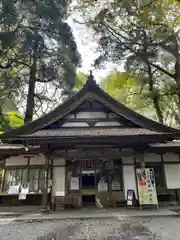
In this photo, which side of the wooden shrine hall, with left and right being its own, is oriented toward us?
front

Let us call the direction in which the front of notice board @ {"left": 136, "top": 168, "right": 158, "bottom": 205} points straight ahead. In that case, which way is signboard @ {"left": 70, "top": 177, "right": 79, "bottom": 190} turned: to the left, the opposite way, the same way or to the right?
the same way

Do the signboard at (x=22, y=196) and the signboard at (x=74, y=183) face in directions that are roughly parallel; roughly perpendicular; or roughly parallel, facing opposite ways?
roughly parallel

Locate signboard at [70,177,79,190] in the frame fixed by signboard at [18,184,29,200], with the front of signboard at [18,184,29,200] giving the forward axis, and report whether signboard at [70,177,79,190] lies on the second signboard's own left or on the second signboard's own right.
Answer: on the second signboard's own left

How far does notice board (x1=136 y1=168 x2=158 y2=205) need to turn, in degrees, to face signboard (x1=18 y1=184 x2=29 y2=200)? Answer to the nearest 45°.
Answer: approximately 90° to its right

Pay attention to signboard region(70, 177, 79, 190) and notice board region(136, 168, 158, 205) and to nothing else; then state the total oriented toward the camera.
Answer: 2

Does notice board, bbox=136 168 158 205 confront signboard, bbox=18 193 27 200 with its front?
no

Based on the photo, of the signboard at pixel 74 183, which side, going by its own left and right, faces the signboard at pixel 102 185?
left

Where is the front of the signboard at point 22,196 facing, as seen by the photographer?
facing the viewer

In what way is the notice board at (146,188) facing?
toward the camera

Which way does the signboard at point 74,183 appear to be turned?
toward the camera

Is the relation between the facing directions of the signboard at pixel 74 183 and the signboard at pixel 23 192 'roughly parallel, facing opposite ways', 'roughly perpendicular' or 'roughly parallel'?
roughly parallel

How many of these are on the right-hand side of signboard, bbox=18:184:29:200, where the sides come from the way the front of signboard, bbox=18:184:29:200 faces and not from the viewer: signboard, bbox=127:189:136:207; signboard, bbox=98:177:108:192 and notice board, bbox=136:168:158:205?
0

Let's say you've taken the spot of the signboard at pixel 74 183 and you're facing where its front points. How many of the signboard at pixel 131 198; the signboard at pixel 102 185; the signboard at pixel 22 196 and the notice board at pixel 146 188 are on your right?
1

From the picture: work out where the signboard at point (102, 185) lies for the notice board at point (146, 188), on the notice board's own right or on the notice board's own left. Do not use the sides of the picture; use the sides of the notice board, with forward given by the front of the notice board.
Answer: on the notice board's own right

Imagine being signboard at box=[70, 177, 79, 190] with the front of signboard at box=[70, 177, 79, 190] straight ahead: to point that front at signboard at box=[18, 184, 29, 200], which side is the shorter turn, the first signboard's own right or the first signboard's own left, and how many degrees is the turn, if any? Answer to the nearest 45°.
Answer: approximately 90° to the first signboard's own right
